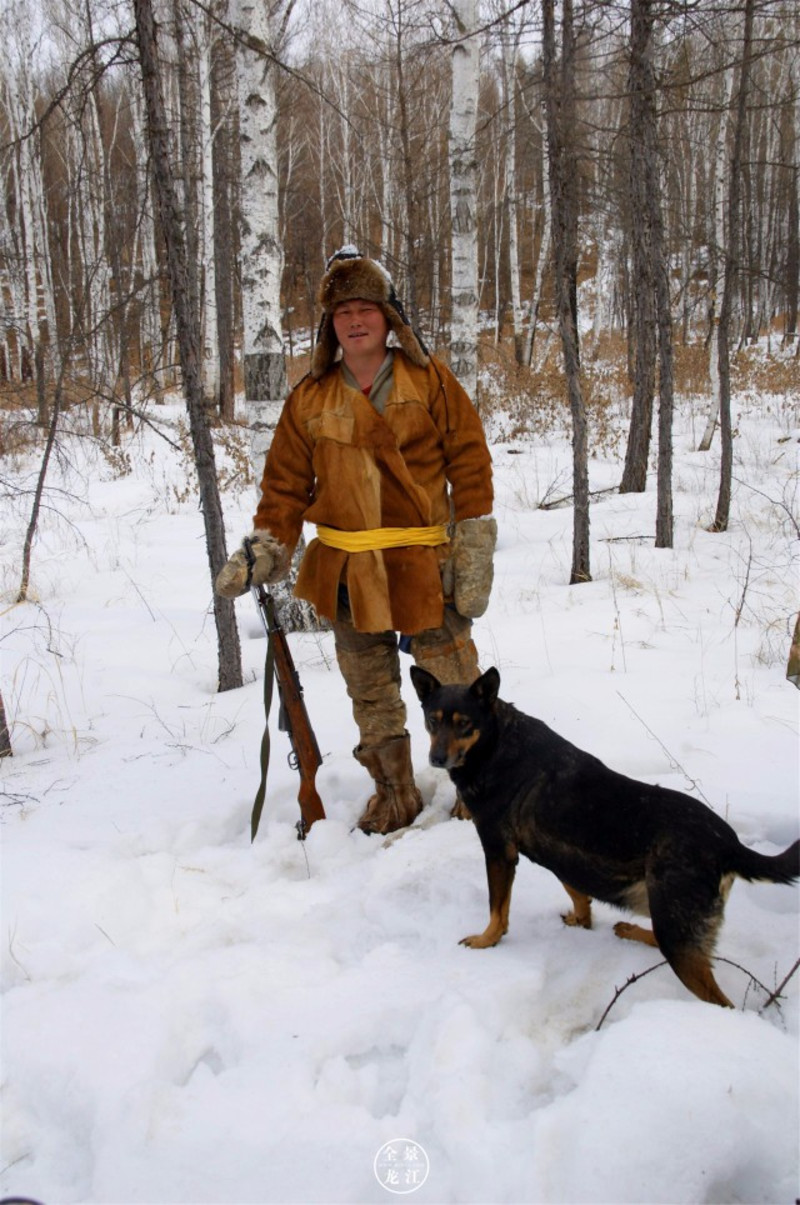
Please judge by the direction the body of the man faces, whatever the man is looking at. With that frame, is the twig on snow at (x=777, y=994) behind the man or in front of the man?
in front

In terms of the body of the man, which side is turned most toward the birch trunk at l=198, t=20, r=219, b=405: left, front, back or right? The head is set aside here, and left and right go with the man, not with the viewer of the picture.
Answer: back

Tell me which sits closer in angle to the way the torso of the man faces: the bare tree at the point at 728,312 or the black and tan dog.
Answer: the black and tan dog

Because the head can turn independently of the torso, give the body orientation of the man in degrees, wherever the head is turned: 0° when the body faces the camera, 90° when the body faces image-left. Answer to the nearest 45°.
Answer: approximately 0°

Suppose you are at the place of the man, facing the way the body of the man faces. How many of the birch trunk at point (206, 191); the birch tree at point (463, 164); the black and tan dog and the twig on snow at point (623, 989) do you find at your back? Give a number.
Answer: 2

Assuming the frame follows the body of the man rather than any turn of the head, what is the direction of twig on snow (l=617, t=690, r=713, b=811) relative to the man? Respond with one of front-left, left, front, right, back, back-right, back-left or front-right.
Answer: left

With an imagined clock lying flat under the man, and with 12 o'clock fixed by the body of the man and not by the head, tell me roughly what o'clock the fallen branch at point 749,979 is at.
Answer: The fallen branch is roughly at 11 o'clock from the man.

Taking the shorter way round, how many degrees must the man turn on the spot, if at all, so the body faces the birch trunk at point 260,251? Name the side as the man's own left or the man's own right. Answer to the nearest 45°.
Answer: approximately 180°
